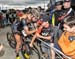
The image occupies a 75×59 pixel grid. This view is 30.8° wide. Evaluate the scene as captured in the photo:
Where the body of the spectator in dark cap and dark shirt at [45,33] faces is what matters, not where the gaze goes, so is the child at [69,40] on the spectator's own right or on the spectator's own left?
on the spectator's own left
